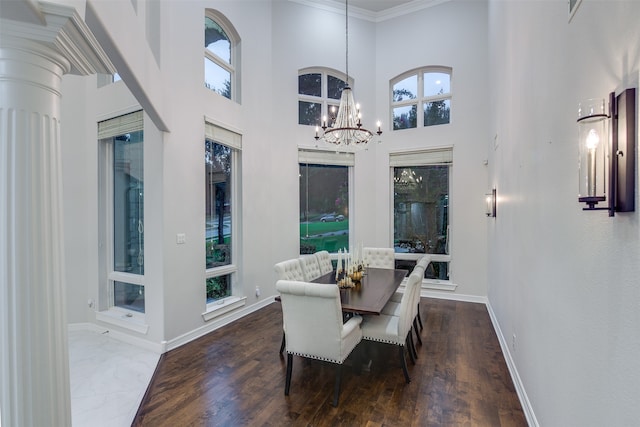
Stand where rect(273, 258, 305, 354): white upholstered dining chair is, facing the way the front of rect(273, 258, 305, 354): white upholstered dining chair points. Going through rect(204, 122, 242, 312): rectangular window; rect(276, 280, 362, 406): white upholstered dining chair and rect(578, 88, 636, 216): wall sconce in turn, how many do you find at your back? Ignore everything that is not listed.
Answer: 1

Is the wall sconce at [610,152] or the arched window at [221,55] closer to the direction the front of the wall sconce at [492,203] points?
the arched window

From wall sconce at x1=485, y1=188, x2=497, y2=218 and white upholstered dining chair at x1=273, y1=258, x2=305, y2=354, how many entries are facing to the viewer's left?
1

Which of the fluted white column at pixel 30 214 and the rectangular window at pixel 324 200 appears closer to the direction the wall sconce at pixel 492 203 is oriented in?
the rectangular window

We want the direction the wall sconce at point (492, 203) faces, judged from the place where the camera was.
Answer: facing to the left of the viewer

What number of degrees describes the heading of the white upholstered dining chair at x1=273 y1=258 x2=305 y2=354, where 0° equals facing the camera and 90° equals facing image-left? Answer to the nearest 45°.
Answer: approximately 315°

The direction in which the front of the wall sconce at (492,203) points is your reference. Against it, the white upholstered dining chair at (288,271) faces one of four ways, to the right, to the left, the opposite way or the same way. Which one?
the opposite way

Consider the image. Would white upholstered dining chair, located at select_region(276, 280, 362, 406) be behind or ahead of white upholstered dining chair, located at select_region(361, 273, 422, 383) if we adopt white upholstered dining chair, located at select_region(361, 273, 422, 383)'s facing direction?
ahead

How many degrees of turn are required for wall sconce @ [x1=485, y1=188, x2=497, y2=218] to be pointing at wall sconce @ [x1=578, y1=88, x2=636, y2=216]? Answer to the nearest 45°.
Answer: approximately 90° to its left

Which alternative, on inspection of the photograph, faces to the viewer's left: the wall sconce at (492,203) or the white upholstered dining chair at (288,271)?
the wall sconce

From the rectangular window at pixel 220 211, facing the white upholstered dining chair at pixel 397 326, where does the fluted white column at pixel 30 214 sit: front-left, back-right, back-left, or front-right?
front-right

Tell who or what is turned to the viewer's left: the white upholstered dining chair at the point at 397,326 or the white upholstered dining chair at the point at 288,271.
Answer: the white upholstered dining chair at the point at 397,326

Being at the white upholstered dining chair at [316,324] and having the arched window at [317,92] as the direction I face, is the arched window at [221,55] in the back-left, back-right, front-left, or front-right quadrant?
front-left

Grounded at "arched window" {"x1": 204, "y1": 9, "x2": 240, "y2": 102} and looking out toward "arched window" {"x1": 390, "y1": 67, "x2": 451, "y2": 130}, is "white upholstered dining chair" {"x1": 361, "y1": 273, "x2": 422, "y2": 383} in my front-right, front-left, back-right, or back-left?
front-right

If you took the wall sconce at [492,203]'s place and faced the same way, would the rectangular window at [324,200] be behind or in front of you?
in front

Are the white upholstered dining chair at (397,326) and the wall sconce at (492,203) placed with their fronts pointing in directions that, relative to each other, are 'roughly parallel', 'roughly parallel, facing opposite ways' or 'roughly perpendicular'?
roughly parallel

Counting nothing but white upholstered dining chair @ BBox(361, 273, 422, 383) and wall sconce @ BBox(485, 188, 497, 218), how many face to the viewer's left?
2

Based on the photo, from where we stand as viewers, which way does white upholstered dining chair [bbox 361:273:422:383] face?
facing to the left of the viewer

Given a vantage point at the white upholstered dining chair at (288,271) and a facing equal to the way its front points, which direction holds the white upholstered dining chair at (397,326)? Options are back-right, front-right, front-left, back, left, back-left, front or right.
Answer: front
